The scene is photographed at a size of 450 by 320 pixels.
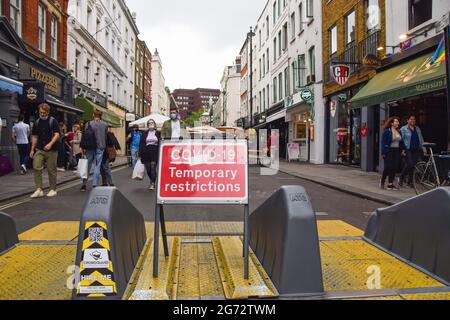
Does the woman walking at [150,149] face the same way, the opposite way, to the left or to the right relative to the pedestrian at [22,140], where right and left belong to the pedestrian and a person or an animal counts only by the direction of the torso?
the opposite way

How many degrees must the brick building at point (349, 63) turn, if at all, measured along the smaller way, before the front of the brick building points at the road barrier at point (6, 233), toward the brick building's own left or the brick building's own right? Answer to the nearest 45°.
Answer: approximately 45° to the brick building's own left

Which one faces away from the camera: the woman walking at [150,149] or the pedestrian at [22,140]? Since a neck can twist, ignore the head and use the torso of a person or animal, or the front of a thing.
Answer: the pedestrian

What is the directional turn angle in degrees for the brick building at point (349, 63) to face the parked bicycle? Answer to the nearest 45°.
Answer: approximately 45° to its left

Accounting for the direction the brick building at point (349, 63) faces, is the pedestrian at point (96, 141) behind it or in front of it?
in front

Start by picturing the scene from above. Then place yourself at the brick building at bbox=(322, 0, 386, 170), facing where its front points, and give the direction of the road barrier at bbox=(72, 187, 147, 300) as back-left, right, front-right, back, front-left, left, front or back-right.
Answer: front-left

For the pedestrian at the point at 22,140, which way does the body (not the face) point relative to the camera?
away from the camera

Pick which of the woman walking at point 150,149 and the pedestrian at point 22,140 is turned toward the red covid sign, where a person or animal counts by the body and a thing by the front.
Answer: the woman walking

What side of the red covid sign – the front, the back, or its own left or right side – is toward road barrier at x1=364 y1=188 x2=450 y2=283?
left

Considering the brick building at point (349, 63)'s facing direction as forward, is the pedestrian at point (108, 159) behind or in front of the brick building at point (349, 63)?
in front
